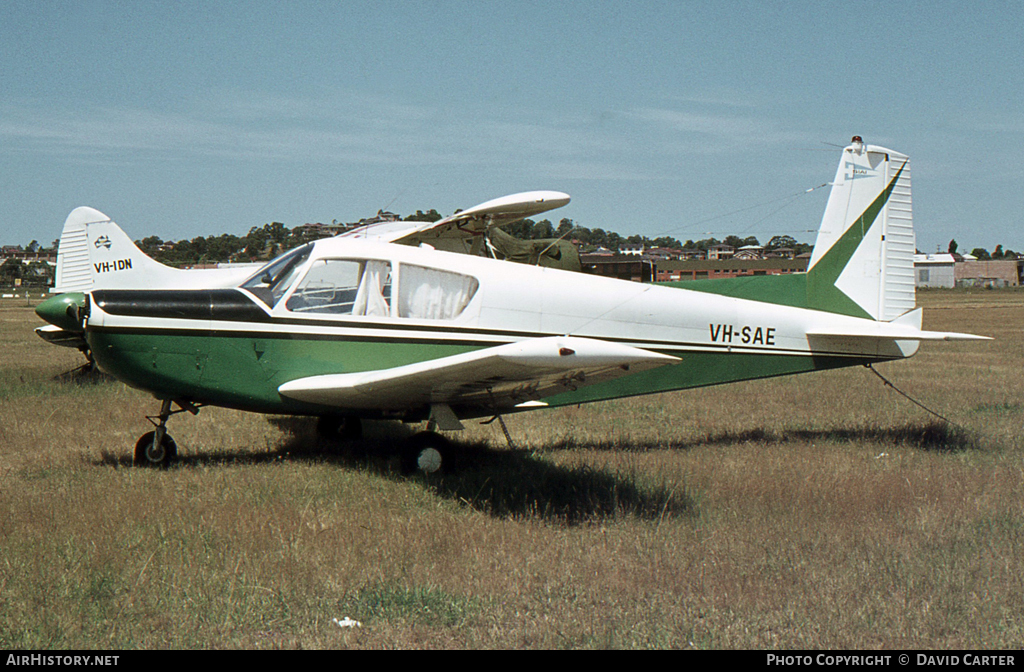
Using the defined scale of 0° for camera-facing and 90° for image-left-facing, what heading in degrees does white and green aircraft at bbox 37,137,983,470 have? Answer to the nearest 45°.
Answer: approximately 90°
